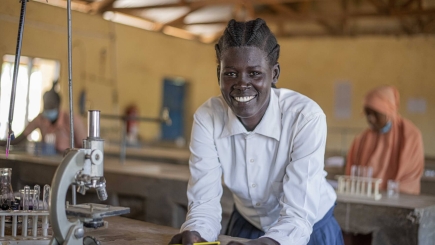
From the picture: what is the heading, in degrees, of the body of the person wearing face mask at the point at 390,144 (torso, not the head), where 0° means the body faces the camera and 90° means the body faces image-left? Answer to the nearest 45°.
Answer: approximately 45°

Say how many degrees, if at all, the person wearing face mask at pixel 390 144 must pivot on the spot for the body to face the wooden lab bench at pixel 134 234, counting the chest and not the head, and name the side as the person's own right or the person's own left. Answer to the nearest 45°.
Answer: approximately 45° to the person's own left

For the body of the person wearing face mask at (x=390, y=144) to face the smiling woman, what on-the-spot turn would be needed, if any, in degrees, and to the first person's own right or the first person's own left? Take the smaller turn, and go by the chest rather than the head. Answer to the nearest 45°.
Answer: approximately 45° to the first person's own left
